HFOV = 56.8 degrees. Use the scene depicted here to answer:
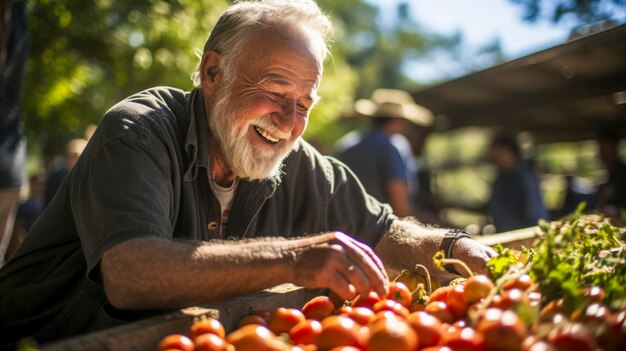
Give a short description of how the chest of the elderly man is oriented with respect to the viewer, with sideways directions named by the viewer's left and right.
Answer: facing the viewer and to the right of the viewer

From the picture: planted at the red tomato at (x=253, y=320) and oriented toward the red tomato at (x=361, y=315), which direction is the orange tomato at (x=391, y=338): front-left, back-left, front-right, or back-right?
front-right

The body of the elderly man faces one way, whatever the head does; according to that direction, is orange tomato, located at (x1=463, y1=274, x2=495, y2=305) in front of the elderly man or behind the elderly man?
in front

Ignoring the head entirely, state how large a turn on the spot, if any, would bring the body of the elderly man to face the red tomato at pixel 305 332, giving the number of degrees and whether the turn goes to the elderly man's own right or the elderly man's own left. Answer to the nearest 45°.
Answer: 0° — they already face it

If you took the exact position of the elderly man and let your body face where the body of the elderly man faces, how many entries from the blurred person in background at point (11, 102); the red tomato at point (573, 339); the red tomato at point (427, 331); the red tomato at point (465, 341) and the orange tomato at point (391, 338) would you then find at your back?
1

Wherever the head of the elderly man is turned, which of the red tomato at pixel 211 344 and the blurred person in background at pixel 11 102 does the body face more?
the red tomato

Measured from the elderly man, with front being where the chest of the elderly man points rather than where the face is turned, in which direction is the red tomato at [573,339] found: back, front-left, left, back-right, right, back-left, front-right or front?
front

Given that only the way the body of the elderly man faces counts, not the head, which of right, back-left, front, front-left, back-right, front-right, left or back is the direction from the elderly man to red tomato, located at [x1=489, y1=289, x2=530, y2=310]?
front

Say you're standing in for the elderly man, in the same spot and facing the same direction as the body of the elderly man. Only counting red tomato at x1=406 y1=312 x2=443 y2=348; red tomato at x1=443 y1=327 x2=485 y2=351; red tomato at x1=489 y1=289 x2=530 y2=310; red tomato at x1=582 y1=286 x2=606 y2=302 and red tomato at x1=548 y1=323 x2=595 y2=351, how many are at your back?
0

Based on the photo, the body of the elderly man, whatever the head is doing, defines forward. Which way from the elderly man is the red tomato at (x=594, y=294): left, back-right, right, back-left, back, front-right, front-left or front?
front

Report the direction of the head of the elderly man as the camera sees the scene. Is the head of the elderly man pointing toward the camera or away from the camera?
toward the camera

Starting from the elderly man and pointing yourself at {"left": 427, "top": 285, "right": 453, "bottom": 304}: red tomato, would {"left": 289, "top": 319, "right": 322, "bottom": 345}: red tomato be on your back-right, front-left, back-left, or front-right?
front-right

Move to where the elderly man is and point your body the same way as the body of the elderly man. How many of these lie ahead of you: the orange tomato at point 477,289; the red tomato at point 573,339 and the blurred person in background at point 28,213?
2

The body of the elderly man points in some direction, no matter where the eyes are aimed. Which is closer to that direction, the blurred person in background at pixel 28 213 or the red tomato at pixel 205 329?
the red tomato

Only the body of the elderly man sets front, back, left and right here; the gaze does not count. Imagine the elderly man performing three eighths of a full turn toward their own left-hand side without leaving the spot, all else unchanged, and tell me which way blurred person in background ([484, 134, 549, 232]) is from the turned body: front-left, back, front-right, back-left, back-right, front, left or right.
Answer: front-right

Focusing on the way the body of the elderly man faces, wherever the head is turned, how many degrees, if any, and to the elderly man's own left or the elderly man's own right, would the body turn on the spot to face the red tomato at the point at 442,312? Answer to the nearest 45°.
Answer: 0° — they already face it

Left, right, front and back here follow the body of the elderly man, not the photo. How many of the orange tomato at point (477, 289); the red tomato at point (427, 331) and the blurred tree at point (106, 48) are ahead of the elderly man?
2

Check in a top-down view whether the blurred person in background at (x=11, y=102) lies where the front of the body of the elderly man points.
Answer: no

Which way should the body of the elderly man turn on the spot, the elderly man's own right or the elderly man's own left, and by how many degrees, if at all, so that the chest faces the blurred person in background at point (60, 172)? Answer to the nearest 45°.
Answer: approximately 135° to the elderly man's own left
